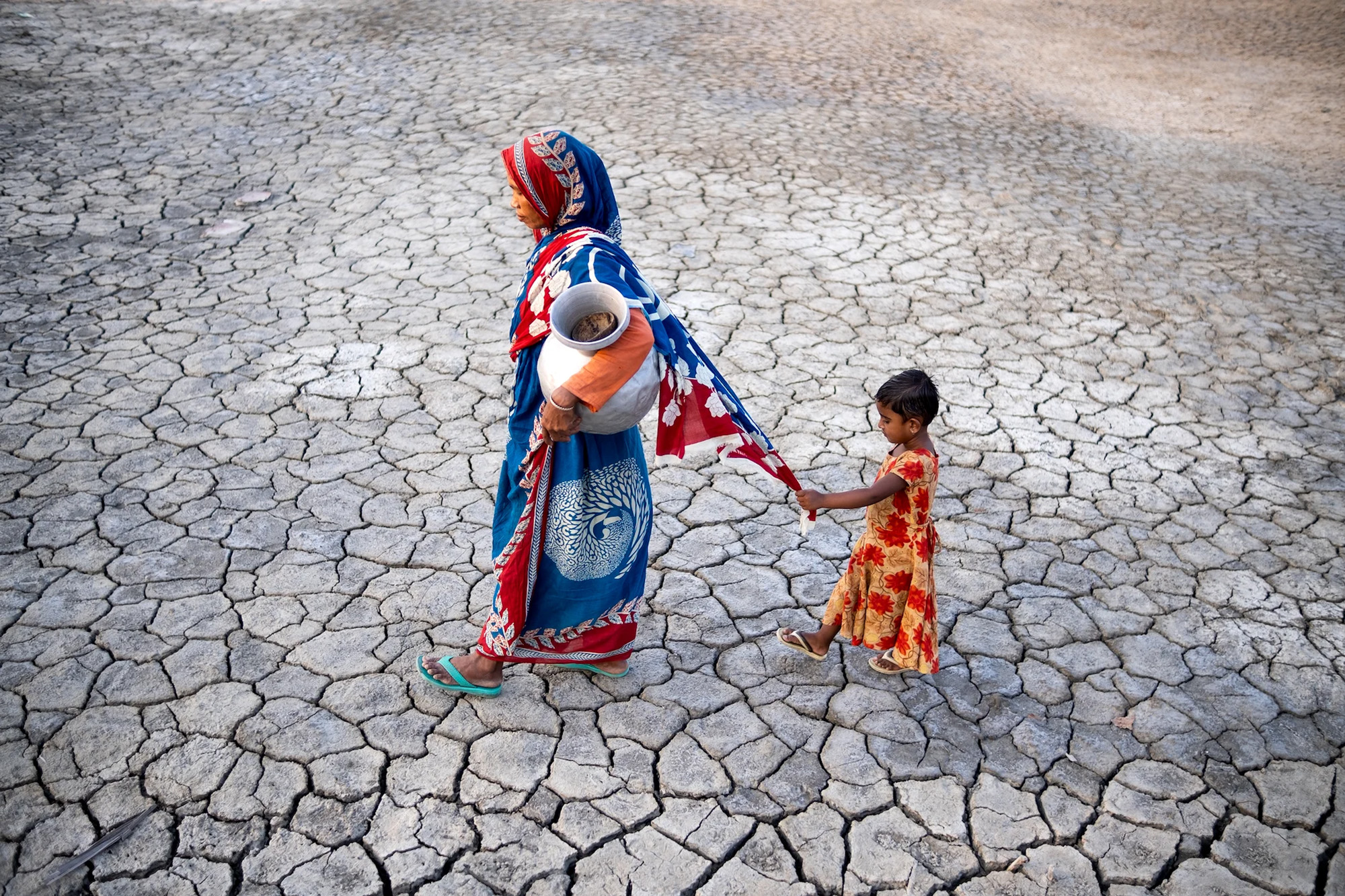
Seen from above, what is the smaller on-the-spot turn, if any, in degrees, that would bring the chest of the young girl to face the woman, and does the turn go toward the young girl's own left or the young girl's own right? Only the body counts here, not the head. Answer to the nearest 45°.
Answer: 0° — they already face them

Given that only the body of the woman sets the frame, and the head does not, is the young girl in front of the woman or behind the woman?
behind

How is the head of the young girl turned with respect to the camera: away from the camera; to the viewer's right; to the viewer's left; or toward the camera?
to the viewer's left

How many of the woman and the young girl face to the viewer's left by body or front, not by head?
2

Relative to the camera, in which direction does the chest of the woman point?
to the viewer's left

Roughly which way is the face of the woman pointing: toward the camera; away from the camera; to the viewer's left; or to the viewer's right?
to the viewer's left

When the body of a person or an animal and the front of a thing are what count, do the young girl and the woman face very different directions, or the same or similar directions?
same or similar directions

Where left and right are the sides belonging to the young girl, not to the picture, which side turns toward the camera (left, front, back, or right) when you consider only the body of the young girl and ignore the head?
left
